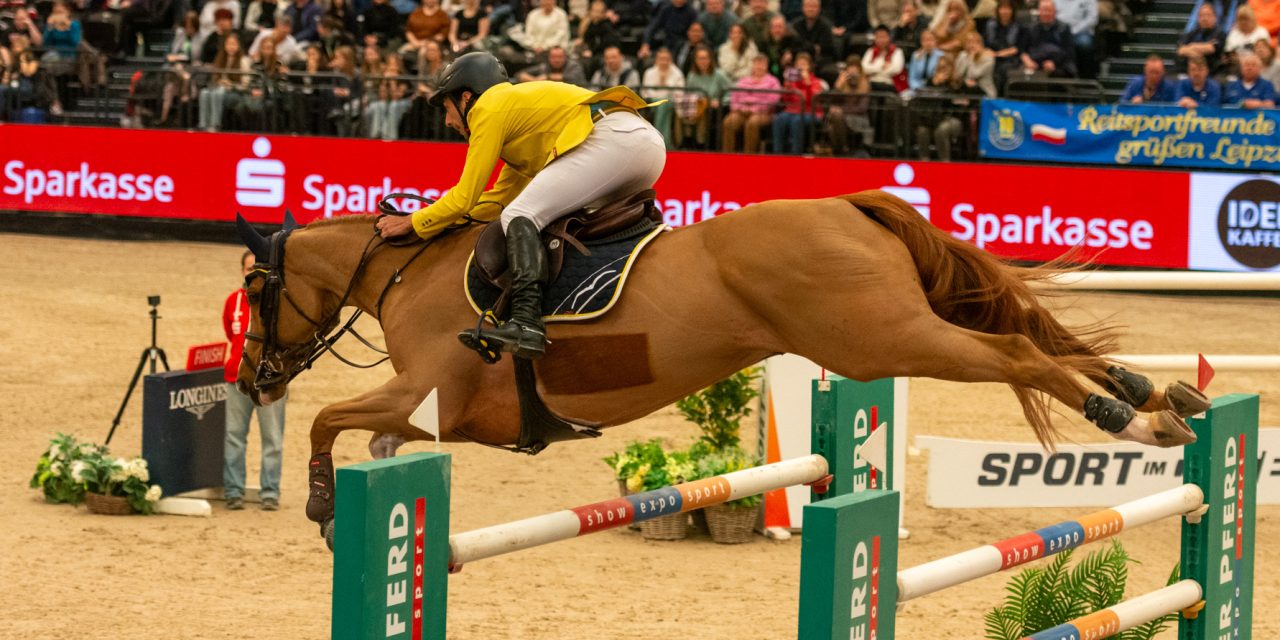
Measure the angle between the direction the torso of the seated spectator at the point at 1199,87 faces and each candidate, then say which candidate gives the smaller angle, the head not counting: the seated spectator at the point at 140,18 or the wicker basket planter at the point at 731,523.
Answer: the wicker basket planter

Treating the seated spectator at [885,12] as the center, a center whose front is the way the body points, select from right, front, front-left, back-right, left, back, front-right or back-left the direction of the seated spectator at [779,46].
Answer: front-right

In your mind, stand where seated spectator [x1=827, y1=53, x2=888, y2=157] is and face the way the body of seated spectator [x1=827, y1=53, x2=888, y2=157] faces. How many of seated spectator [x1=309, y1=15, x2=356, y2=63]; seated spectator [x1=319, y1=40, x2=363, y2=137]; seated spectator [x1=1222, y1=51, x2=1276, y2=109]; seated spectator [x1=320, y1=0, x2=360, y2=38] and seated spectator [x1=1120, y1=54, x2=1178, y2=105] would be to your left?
2

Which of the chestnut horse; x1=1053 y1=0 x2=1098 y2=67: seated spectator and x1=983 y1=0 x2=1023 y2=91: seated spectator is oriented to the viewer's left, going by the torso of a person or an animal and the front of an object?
the chestnut horse

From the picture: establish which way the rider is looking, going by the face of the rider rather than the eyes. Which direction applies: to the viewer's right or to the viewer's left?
to the viewer's left

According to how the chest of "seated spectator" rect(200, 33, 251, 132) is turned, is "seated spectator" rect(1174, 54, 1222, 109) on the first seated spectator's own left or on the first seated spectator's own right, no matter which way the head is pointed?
on the first seated spectator's own left

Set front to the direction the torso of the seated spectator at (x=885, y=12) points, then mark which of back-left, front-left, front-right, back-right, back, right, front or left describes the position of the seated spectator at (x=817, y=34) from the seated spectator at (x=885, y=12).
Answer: front-right

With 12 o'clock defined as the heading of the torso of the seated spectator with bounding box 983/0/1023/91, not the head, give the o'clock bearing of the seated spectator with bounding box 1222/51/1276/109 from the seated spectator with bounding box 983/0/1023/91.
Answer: the seated spectator with bounding box 1222/51/1276/109 is roughly at 10 o'clock from the seated spectator with bounding box 983/0/1023/91.

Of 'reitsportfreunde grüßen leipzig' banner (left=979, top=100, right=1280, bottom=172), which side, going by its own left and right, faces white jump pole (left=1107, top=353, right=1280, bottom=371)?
front

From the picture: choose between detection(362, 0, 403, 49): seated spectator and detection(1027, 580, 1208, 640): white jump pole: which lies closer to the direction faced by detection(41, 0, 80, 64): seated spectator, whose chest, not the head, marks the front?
the white jump pole

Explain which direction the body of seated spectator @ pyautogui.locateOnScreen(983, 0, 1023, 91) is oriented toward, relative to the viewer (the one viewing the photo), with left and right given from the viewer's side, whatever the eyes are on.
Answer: facing the viewer
